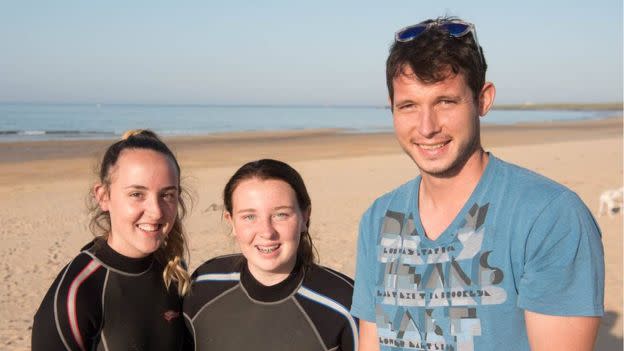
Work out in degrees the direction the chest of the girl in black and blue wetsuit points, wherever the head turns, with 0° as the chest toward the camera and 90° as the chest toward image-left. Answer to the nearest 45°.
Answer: approximately 0°

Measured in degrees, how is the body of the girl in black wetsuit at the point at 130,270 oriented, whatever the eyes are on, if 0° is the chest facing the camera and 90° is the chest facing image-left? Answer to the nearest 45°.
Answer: approximately 315°

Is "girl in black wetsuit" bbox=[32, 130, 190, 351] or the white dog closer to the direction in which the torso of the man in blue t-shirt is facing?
the girl in black wetsuit

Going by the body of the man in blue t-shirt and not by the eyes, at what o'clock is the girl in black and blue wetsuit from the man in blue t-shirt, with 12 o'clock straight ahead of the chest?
The girl in black and blue wetsuit is roughly at 3 o'clock from the man in blue t-shirt.

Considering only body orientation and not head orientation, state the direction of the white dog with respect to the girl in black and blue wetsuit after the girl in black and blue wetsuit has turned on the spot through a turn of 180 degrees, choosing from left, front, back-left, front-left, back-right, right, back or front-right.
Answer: front-right

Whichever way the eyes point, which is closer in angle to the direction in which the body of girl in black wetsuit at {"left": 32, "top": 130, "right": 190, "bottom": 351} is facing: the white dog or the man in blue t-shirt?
the man in blue t-shirt
